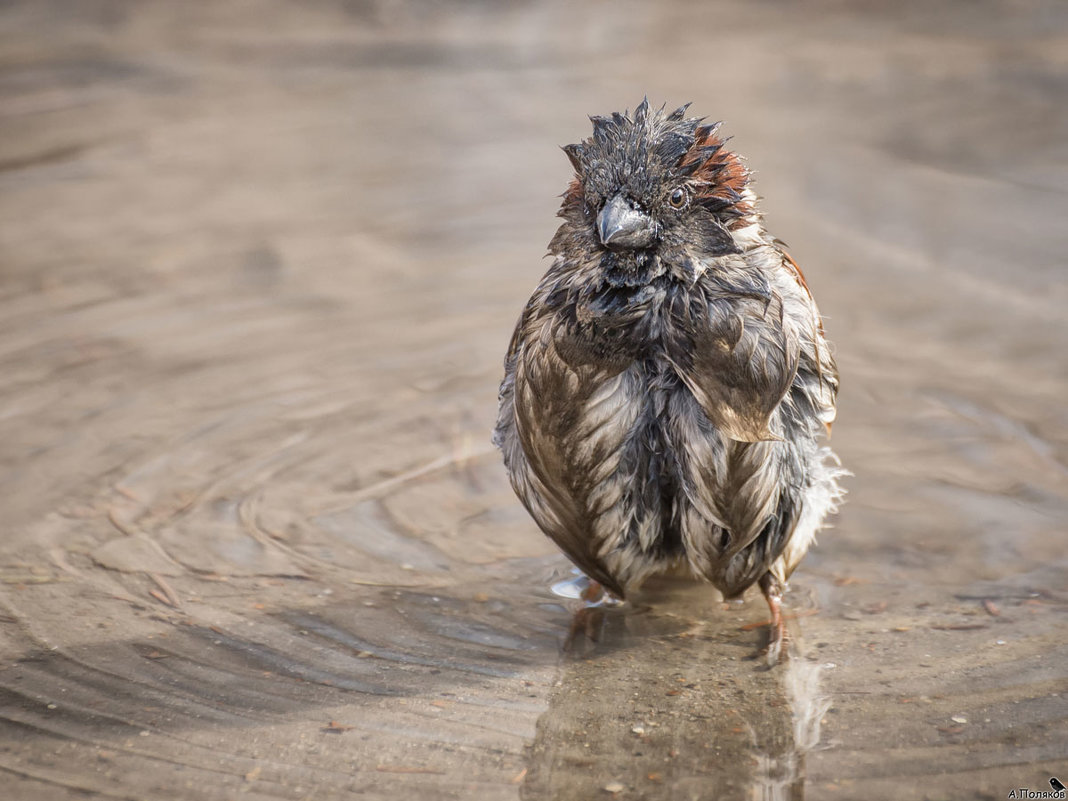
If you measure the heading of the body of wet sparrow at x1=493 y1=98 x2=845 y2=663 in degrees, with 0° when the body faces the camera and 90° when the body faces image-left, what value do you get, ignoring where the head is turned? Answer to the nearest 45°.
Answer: approximately 0°
